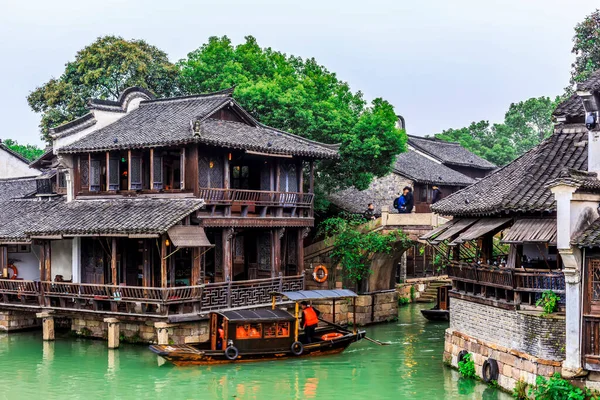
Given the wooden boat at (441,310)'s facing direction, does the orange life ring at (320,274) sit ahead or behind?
ahead

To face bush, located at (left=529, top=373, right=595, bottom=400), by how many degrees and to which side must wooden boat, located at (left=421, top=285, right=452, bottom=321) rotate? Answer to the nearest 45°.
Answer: approximately 90° to its left

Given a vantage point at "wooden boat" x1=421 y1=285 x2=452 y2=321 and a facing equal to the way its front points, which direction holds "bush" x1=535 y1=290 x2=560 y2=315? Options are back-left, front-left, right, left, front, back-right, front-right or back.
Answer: left

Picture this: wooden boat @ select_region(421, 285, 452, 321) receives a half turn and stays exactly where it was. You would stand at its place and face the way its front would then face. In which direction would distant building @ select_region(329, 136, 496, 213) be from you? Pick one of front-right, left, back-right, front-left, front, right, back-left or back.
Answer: left

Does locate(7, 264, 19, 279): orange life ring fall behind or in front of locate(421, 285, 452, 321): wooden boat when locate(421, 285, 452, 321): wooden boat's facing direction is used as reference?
in front

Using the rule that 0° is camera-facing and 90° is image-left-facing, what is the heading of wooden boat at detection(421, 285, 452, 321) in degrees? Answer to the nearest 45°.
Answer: approximately 90°

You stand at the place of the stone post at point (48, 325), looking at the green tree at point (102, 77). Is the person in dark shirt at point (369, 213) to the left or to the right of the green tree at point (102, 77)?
right
